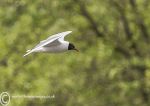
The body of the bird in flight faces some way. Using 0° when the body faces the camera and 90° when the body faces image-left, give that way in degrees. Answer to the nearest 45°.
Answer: approximately 270°
